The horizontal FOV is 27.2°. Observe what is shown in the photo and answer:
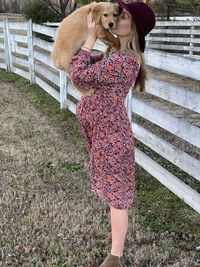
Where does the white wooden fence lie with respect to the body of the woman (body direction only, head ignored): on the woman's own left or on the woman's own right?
on the woman's own right

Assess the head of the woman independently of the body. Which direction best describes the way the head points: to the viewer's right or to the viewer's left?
to the viewer's left

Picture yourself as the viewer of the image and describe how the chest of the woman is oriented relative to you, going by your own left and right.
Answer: facing to the left of the viewer
